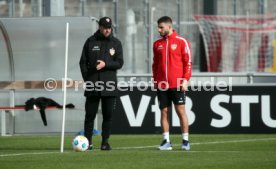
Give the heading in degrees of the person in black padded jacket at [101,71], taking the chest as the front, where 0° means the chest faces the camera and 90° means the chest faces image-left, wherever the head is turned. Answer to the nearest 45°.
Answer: approximately 0°
